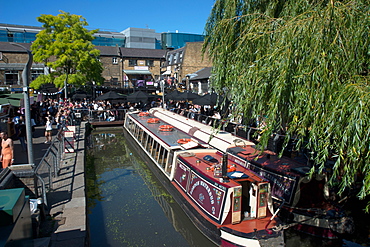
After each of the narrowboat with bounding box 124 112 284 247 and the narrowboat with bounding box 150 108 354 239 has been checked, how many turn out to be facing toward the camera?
0

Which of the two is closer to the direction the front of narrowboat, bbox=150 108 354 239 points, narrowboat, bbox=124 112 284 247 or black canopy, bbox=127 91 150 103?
the black canopy

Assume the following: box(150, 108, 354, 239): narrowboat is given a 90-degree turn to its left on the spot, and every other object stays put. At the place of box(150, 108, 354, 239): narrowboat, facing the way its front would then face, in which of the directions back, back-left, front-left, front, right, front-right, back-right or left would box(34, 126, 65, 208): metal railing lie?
front-right

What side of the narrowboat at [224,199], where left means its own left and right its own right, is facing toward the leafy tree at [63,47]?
front

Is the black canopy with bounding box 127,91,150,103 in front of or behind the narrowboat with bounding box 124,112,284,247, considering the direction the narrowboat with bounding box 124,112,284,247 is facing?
in front

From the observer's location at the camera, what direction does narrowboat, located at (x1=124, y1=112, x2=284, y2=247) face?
facing away from the viewer and to the left of the viewer

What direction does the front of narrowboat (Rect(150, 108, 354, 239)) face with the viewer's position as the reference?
facing away from the viewer and to the left of the viewer

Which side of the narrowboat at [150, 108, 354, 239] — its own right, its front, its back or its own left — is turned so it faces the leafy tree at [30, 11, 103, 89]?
front
